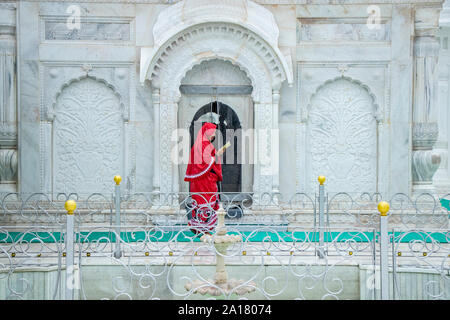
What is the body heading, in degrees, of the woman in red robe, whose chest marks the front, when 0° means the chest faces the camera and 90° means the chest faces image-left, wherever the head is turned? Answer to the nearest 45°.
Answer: approximately 270°

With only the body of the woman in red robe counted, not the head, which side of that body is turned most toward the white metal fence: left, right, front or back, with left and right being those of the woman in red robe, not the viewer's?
right
